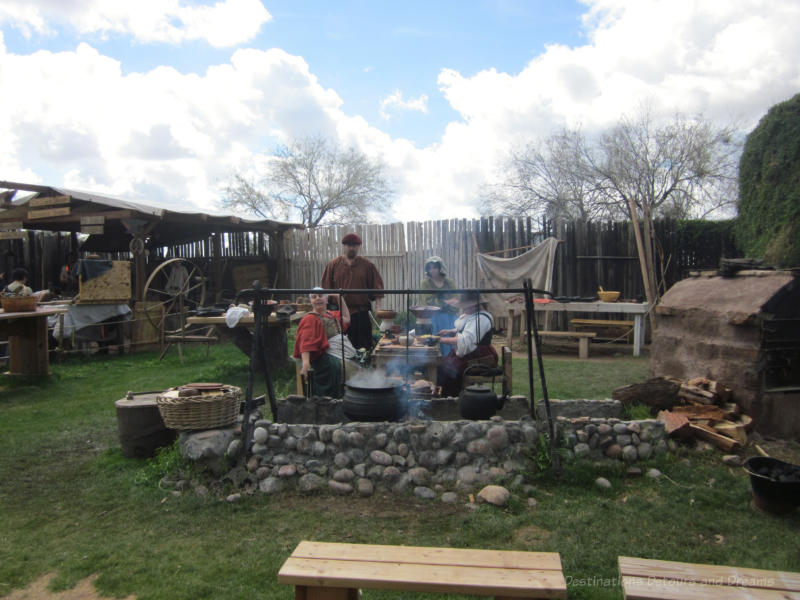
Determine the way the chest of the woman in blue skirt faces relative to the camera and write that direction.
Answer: toward the camera

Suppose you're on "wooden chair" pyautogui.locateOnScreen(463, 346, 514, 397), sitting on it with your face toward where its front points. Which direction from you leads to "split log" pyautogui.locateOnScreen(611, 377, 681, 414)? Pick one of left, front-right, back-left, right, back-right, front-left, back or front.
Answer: back

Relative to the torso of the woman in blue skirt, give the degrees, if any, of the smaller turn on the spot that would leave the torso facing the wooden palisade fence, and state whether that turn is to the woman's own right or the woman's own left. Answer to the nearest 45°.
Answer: approximately 180°

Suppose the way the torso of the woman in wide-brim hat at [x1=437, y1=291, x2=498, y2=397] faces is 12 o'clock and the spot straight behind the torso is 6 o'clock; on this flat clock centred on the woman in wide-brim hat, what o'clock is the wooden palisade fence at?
The wooden palisade fence is roughly at 3 o'clock from the woman in wide-brim hat.

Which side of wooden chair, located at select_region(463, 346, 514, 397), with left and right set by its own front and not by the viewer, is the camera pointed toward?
left

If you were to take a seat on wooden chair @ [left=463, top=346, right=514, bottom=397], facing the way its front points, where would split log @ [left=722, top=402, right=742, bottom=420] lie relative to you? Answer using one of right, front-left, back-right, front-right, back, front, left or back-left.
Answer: back

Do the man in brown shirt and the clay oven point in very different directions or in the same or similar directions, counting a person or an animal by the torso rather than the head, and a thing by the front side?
same or similar directions

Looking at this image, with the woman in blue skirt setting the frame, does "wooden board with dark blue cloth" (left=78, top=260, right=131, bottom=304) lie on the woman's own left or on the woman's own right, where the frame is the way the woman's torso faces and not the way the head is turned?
on the woman's own right

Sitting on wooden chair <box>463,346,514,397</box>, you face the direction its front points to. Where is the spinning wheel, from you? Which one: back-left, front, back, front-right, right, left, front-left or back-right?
front-right

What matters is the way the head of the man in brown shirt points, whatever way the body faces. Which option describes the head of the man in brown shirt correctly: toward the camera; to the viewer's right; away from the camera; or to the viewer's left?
toward the camera

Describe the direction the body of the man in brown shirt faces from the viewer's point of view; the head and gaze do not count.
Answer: toward the camera

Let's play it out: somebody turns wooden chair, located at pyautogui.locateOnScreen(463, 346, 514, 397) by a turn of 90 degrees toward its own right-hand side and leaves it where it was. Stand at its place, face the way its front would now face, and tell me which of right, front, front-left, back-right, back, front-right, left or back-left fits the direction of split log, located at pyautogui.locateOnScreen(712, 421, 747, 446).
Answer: right

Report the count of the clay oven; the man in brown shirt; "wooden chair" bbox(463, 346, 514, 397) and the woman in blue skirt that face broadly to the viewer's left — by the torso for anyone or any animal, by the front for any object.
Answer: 1

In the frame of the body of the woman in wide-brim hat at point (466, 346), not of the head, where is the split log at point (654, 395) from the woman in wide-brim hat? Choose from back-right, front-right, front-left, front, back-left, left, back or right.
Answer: back

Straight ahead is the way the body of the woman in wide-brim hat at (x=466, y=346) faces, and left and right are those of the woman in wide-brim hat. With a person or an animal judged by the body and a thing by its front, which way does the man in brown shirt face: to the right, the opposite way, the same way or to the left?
to the left

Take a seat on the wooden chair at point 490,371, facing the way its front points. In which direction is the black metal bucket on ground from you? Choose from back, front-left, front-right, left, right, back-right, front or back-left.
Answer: back-left

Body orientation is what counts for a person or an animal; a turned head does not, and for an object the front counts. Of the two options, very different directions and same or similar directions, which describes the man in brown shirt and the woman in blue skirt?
same or similar directions

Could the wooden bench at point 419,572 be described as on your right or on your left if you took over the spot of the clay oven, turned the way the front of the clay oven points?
on your right

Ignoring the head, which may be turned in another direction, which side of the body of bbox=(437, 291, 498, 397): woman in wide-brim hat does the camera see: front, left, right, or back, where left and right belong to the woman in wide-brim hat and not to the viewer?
left

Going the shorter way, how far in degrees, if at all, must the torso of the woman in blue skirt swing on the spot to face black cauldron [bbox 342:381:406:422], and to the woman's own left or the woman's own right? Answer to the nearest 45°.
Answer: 0° — they already face it

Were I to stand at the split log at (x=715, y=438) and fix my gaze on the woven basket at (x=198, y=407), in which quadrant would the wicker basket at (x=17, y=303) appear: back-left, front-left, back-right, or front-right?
front-right
